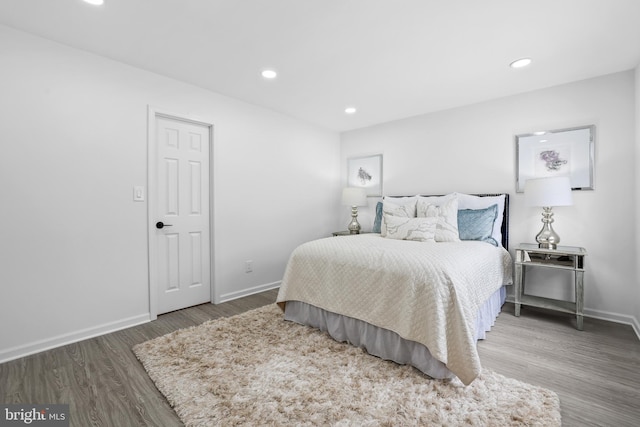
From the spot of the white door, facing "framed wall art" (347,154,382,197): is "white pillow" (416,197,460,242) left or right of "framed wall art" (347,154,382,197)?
right

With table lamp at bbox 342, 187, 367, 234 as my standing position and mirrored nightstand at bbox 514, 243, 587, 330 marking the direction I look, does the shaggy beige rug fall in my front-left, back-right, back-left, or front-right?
front-right

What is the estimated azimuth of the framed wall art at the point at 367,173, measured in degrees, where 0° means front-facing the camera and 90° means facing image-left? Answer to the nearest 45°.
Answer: approximately 45°

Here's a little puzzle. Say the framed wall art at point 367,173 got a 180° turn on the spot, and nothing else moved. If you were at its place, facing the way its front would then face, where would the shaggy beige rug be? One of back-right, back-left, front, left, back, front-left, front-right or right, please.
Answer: back-right

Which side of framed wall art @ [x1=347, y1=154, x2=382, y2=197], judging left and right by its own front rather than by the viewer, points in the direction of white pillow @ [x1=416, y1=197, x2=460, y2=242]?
left

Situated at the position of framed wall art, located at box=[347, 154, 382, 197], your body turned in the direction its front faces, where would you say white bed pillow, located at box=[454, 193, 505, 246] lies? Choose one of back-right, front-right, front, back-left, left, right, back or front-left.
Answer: left

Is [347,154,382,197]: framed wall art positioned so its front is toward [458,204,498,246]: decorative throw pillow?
no

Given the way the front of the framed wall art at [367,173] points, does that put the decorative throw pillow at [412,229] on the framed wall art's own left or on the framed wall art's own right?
on the framed wall art's own left

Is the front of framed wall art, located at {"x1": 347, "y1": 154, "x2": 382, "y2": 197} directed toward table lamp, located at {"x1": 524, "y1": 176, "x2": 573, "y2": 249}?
no

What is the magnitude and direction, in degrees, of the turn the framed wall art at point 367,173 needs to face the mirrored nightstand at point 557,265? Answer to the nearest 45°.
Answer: approximately 90° to its left

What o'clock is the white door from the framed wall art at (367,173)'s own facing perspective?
The white door is roughly at 12 o'clock from the framed wall art.

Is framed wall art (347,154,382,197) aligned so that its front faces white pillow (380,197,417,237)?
no

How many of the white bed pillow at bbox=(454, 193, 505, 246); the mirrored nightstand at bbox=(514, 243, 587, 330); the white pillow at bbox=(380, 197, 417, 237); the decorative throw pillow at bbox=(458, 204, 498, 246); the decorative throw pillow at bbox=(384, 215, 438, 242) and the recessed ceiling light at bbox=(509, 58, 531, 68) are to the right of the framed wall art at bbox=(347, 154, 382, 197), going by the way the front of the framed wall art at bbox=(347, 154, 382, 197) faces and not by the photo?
0

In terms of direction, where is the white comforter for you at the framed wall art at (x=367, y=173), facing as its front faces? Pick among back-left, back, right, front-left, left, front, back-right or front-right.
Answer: front-left
